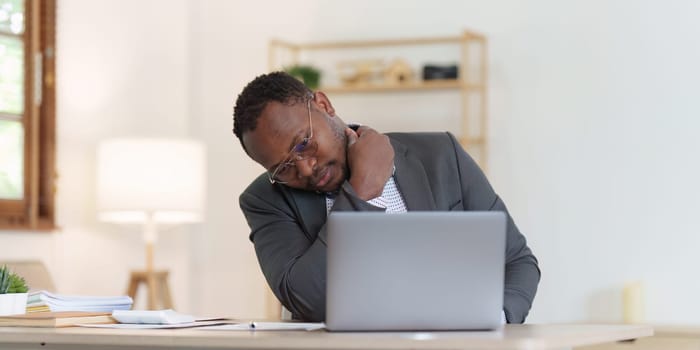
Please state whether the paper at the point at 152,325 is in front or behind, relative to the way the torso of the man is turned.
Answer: in front

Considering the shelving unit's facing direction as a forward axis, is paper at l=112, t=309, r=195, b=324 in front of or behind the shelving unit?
in front

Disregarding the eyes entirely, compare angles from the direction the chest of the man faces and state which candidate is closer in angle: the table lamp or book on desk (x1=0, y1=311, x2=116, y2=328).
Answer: the book on desk

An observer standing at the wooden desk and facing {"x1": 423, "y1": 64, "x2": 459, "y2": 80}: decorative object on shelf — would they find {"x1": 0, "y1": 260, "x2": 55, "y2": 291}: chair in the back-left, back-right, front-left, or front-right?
front-left

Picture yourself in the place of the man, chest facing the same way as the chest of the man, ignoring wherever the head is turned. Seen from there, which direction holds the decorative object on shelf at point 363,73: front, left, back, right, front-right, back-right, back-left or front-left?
back

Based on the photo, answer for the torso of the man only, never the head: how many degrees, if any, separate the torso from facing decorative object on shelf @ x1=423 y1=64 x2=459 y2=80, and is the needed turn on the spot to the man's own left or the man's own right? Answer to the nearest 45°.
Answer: approximately 180°

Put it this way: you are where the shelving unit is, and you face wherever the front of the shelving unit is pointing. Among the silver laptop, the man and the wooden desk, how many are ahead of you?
3

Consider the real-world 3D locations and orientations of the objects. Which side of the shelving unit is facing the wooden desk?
front

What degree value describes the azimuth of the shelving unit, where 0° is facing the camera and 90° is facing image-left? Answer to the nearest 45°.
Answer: approximately 0°

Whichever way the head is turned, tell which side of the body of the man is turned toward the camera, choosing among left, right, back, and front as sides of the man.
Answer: front

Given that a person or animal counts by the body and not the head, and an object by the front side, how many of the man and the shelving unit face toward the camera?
2

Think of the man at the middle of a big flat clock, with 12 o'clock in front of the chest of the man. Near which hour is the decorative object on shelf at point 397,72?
The decorative object on shelf is roughly at 6 o'clock from the man.
